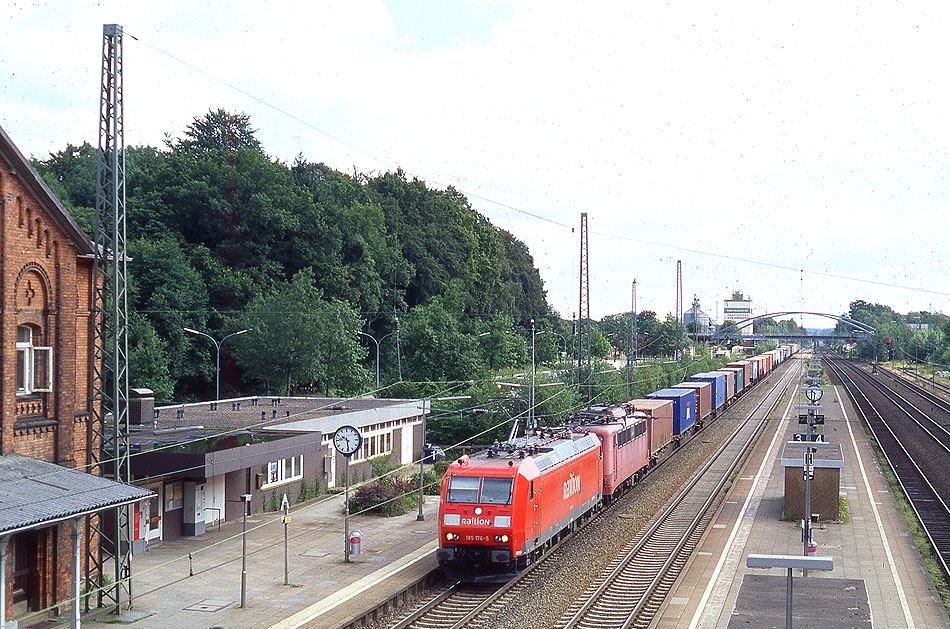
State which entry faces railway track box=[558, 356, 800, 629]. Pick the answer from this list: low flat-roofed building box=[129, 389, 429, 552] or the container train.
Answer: the low flat-roofed building

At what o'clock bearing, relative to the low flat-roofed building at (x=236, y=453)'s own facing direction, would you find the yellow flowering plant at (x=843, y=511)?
The yellow flowering plant is roughly at 11 o'clock from the low flat-roofed building.

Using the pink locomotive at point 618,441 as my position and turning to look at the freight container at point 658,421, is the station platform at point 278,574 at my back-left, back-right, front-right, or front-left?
back-left

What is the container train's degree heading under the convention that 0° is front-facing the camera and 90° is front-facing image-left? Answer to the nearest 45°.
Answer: approximately 45°

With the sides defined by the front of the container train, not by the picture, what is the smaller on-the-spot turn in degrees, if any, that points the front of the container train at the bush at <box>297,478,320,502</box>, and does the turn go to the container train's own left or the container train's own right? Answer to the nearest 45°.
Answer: approximately 90° to the container train's own right

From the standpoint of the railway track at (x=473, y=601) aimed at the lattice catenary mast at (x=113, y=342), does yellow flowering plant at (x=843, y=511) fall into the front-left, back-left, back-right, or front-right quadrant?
back-right

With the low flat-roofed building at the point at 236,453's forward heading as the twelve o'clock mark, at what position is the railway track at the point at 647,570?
The railway track is roughly at 12 o'clock from the low flat-roofed building.

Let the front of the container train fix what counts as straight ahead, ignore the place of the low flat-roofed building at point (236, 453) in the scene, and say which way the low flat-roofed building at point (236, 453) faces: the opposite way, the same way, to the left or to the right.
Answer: to the left

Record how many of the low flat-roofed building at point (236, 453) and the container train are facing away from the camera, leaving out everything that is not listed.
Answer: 0

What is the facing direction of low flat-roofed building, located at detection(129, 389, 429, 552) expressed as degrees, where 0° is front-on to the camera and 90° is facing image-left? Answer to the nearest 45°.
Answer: approximately 315°
